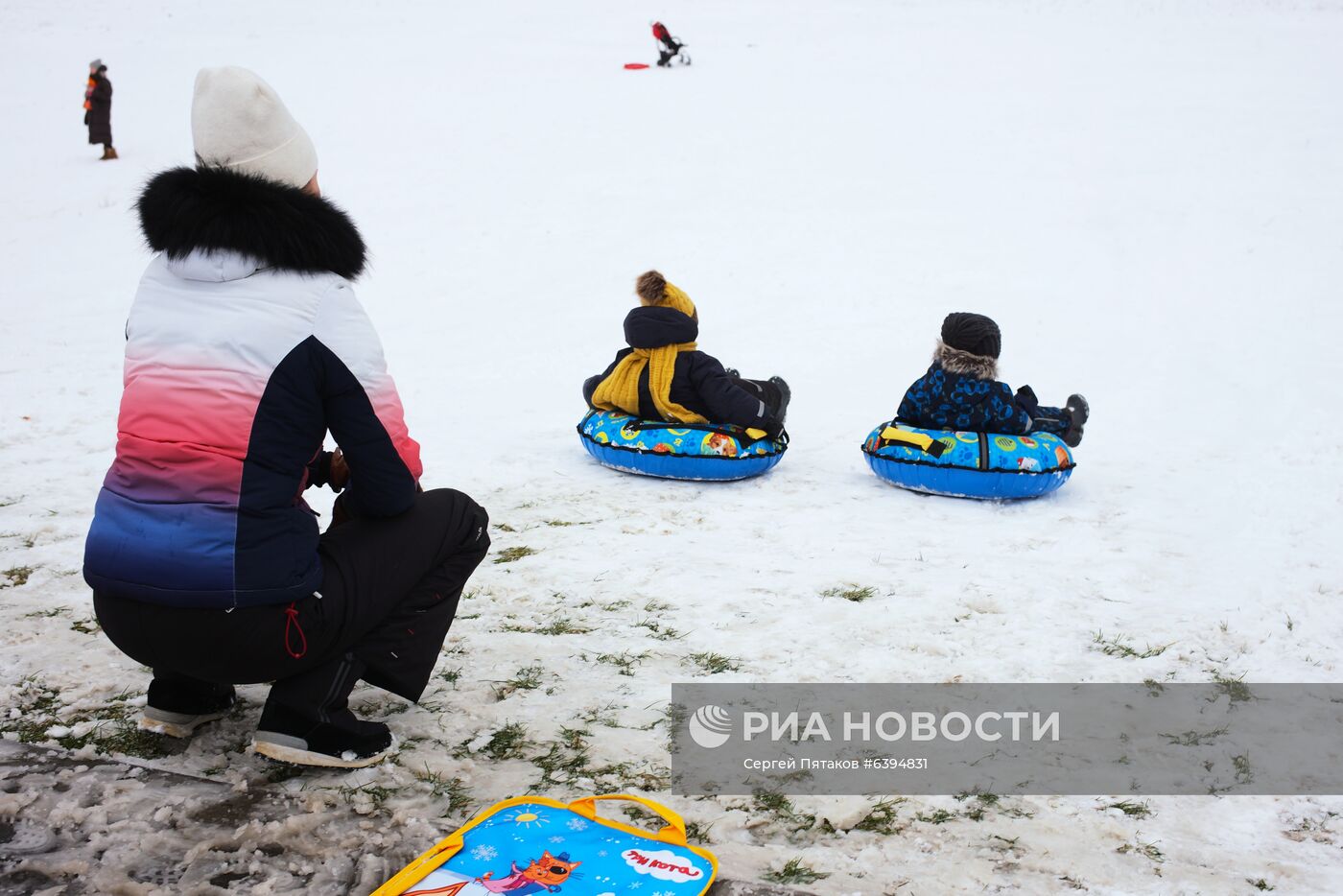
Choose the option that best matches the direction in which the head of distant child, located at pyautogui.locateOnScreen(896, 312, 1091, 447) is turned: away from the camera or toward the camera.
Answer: away from the camera

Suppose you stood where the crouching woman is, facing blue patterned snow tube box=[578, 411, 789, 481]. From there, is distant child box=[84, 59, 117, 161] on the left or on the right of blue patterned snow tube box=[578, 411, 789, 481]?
left

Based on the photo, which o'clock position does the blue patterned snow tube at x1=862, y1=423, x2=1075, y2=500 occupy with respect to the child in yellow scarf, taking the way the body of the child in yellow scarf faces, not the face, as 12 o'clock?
The blue patterned snow tube is roughly at 2 o'clock from the child in yellow scarf.

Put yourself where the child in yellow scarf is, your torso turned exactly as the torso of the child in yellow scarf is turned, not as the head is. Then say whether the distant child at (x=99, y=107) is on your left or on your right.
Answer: on your left

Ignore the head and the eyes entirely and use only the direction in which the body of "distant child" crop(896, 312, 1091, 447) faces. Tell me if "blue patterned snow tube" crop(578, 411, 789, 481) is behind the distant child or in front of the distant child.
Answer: behind

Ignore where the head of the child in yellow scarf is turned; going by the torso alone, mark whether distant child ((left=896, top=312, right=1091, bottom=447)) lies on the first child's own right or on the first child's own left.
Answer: on the first child's own right

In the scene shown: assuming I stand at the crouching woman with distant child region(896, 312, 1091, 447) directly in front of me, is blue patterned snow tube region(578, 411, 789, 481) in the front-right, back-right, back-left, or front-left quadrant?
front-left

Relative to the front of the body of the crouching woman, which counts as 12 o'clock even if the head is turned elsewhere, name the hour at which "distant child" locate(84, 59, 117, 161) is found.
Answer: The distant child is roughly at 10 o'clock from the crouching woman.

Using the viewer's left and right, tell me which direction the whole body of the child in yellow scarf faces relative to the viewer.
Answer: facing away from the viewer and to the right of the viewer

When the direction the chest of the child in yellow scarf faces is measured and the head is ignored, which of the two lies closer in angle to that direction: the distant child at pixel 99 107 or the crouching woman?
the distant child

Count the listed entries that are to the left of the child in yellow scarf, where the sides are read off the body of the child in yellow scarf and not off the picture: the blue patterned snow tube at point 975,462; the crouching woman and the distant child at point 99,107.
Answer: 1

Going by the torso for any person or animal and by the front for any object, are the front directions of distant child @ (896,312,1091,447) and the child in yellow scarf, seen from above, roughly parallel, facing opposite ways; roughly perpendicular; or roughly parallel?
roughly parallel

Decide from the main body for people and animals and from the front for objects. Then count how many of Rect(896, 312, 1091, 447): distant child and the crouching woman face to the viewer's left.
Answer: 0

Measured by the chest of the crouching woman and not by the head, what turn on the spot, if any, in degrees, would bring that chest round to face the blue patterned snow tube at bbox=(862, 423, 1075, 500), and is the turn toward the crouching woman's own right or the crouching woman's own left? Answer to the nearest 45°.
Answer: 0° — they already face it

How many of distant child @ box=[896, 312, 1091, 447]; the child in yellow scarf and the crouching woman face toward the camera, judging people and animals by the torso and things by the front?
0
